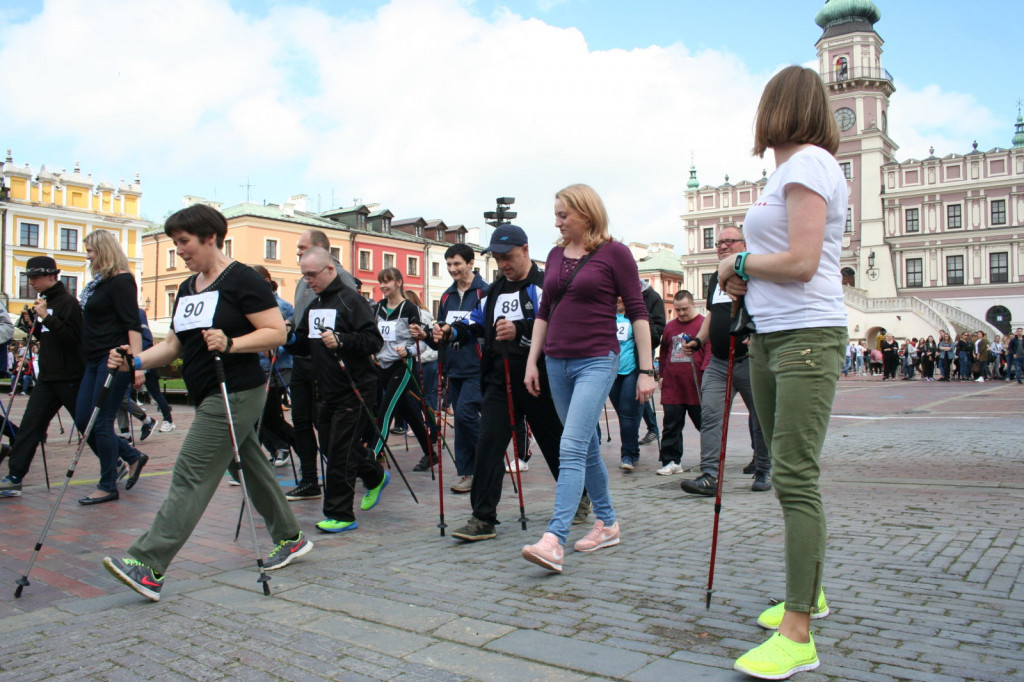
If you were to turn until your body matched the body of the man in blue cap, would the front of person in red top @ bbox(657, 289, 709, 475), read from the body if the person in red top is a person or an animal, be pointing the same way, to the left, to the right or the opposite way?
the same way

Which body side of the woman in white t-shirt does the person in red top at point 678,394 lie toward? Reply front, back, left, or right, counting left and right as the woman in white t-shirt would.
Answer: right

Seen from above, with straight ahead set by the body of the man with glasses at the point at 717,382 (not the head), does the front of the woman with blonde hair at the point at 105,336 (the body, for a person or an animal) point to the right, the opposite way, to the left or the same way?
the same way

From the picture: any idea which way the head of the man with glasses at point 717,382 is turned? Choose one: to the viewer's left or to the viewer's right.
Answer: to the viewer's left

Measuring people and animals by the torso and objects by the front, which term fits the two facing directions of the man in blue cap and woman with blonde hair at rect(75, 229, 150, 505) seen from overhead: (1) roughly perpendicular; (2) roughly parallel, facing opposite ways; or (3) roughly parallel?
roughly parallel

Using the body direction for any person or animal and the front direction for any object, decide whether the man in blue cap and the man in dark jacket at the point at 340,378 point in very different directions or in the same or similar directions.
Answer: same or similar directions

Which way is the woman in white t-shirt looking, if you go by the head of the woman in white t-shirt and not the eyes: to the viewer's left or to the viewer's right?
to the viewer's left

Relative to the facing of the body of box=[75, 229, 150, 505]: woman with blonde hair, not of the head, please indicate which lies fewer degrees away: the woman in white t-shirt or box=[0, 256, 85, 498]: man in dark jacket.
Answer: the man in dark jacket

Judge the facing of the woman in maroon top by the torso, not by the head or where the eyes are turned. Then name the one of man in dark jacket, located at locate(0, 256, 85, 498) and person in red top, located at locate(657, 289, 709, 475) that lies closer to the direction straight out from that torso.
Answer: the man in dark jacket

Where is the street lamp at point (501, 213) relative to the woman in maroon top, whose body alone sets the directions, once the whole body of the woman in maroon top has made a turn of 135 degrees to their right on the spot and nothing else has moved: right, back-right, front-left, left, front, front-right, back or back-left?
front

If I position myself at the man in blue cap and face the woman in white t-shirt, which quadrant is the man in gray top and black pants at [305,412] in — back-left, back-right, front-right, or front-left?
back-right

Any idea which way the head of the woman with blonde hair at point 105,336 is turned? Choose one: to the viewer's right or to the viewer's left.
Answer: to the viewer's left

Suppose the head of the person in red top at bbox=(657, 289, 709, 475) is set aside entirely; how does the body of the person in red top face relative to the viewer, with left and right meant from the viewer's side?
facing the viewer and to the left of the viewer

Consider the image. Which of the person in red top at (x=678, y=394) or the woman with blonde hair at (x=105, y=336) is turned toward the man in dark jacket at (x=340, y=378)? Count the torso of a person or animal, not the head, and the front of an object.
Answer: the person in red top

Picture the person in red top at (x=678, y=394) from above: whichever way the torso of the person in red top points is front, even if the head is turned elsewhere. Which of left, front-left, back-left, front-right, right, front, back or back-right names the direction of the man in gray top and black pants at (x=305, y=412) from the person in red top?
front

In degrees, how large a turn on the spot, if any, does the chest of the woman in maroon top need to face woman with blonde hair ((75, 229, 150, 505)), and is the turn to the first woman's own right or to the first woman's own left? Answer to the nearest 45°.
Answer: approximately 90° to the first woman's own right

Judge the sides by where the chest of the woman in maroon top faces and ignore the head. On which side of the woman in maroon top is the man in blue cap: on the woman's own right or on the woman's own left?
on the woman's own right

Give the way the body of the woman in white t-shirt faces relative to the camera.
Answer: to the viewer's left

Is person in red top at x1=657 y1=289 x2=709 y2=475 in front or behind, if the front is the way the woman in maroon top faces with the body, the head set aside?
behind
